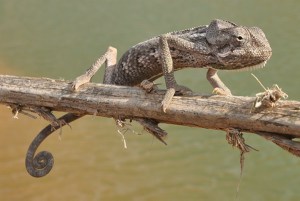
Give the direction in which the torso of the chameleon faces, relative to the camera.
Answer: to the viewer's right
